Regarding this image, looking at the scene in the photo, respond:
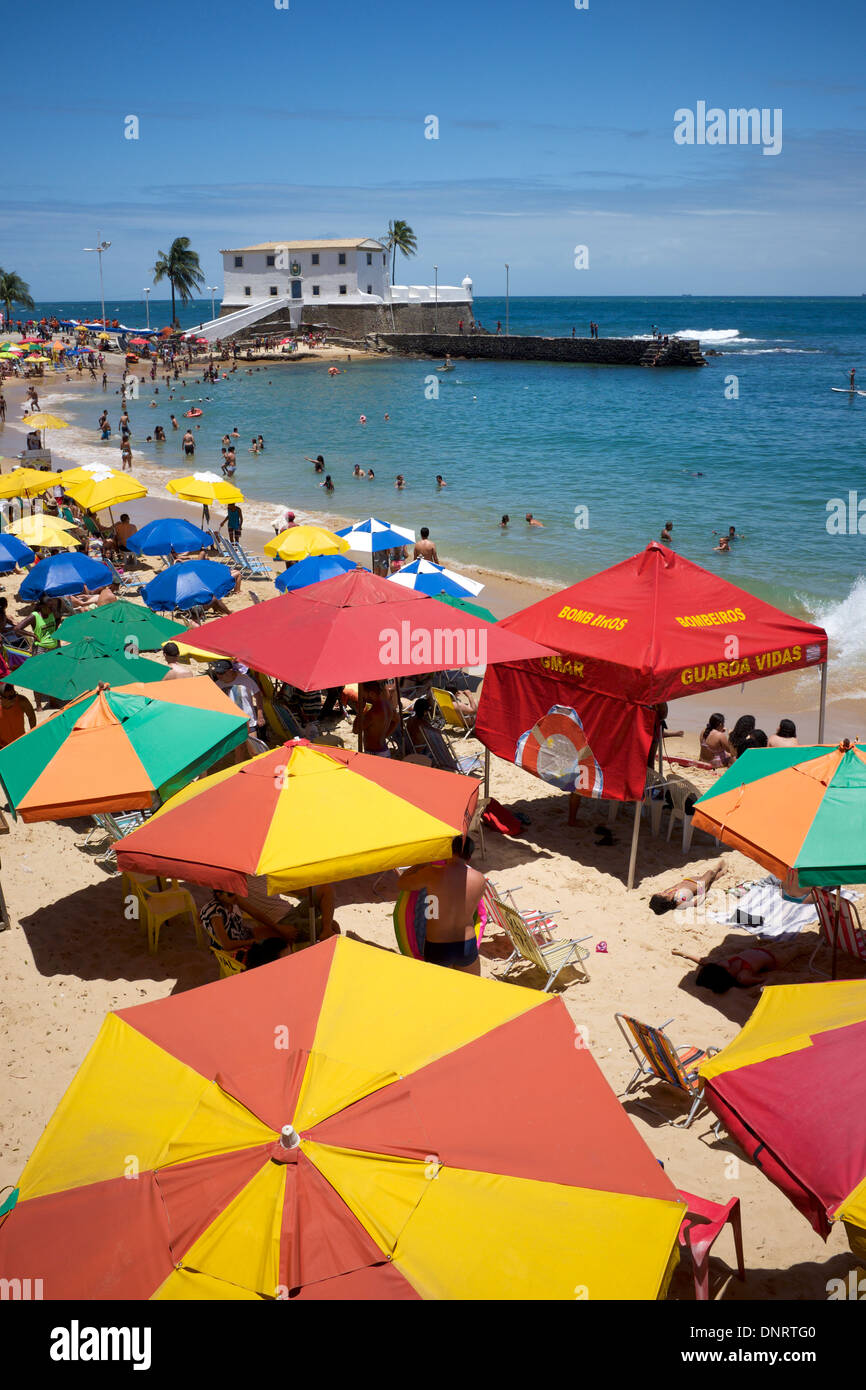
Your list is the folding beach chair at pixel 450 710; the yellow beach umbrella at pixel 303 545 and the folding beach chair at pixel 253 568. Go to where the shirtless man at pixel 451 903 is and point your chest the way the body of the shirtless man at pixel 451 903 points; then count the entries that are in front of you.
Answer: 3

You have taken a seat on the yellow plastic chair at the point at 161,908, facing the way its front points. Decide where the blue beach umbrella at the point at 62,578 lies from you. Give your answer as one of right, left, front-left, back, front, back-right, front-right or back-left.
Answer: front-left

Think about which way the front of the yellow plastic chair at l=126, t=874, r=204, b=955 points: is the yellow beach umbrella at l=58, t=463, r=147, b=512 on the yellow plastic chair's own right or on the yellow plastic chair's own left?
on the yellow plastic chair's own left

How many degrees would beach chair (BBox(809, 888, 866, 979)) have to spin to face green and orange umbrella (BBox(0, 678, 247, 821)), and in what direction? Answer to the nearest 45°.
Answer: approximately 135° to its left

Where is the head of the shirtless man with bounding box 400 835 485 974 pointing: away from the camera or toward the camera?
away from the camera

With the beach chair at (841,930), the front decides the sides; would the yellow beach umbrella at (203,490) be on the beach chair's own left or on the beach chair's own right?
on the beach chair's own left

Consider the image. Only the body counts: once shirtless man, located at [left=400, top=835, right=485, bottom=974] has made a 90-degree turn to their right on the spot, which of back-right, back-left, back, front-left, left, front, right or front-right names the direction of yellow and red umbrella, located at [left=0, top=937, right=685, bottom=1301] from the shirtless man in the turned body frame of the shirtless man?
right

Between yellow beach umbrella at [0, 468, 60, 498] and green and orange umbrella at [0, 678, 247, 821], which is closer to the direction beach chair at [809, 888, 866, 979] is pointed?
the yellow beach umbrella

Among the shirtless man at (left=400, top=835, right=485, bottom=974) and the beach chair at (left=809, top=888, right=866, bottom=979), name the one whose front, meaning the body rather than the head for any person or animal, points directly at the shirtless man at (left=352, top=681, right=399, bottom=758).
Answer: the shirtless man at (left=400, top=835, right=485, bottom=974)

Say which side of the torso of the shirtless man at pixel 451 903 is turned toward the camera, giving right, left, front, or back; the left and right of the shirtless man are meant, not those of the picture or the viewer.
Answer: back

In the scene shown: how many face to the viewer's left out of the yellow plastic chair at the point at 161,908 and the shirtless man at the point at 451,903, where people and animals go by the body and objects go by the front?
0

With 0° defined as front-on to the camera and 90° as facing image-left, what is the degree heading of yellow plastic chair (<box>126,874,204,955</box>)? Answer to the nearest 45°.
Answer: approximately 225°
